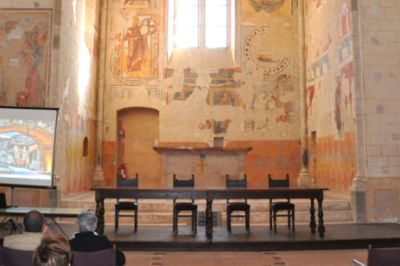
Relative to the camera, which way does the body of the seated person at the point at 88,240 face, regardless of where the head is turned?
away from the camera

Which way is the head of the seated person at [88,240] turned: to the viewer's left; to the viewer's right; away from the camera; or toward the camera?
away from the camera

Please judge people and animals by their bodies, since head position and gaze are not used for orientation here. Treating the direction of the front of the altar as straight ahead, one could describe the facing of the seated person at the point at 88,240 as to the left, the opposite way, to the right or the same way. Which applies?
the opposite way

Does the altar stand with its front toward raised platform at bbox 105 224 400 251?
yes

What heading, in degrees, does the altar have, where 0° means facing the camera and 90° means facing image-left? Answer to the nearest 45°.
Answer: approximately 0°

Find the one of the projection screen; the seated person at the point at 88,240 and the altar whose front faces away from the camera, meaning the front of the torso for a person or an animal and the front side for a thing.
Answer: the seated person

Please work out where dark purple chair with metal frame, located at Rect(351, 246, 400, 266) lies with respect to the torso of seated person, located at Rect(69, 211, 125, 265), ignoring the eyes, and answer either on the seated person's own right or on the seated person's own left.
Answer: on the seated person's own right

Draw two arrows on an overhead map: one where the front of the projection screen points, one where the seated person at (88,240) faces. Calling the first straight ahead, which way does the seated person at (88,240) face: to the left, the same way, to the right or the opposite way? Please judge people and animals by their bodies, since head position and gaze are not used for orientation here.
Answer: the opposite way

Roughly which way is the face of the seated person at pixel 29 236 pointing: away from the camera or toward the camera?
away from the camera

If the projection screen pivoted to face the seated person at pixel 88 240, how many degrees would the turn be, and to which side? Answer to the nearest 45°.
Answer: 0° — it already faces them
